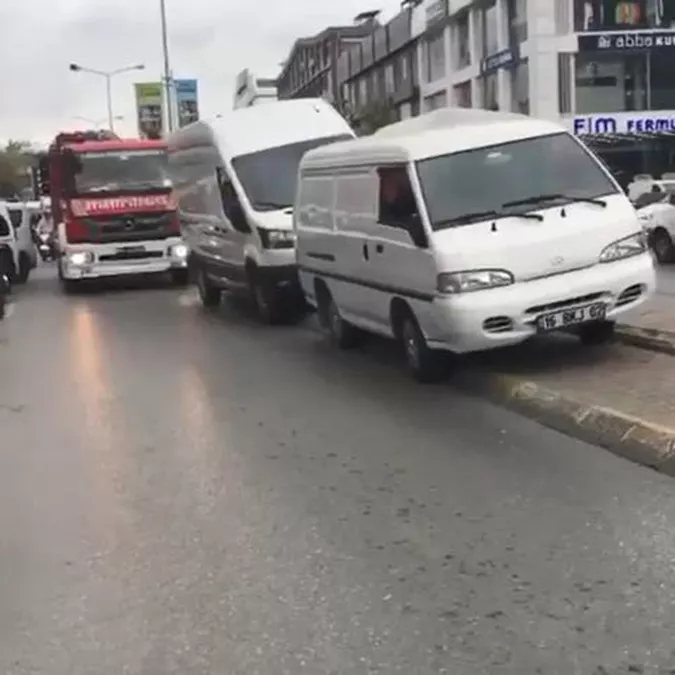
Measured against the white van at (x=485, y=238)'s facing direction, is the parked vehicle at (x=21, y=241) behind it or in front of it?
behind

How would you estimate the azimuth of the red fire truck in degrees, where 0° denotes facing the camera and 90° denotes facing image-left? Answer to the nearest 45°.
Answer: approximately 0°

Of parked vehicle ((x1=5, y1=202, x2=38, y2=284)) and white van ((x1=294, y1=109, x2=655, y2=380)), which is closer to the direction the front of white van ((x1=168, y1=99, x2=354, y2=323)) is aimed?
the white van

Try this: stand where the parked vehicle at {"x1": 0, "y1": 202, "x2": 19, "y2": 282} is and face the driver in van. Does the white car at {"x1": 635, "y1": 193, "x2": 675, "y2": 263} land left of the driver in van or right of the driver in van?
left

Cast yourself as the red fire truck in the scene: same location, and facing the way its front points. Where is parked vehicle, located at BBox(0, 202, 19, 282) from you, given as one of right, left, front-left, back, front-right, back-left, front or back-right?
back-right

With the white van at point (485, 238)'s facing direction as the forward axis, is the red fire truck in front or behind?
behind

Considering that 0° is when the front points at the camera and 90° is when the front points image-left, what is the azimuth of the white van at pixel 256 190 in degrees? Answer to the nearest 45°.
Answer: approximately 315°

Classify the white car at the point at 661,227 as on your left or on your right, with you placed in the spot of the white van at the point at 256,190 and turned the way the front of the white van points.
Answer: on your left

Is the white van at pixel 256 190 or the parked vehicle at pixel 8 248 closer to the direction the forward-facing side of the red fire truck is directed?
the white van

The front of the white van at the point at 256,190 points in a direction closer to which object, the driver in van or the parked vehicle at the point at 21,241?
the driver in van
